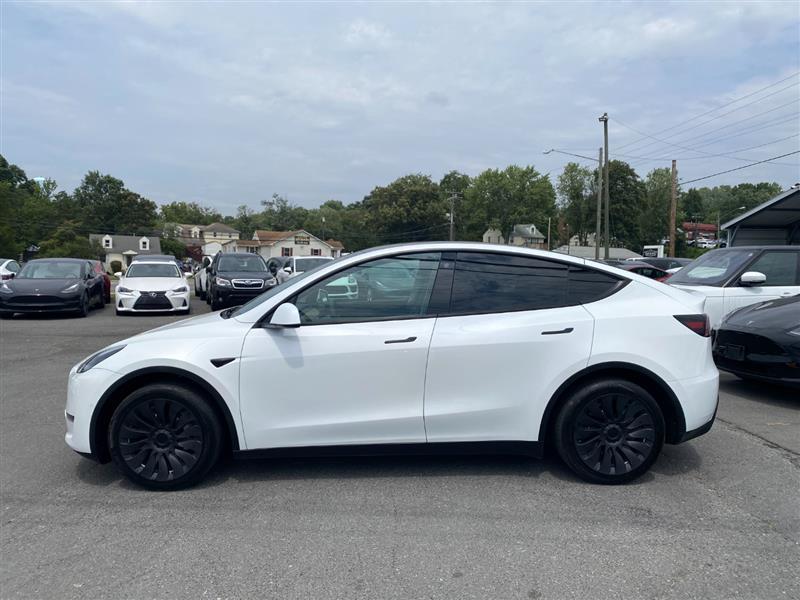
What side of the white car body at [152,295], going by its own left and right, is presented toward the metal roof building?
left

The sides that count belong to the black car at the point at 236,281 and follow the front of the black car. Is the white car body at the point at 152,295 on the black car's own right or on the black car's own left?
on the black car's own right

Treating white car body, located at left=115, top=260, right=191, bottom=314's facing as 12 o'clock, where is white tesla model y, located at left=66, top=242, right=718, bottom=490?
The white tesla model y is roughly at 12 o'clock from the white car body.

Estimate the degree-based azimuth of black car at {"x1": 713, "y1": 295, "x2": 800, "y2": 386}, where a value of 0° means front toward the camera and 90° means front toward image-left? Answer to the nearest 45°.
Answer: approximately 45°

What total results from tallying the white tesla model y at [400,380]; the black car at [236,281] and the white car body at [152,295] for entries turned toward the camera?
2

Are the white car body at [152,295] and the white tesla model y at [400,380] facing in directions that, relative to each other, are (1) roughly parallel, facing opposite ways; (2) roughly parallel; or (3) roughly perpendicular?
roughly perpendicular

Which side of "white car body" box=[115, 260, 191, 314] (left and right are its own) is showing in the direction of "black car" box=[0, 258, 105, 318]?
right

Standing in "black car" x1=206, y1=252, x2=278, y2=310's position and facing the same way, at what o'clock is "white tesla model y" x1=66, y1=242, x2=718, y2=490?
The white tesla model y is roughly at 12 o'clock from the black car.

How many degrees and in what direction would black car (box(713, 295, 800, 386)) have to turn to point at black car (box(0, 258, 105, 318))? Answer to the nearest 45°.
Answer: approximately 45° to its right
